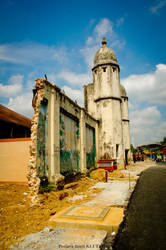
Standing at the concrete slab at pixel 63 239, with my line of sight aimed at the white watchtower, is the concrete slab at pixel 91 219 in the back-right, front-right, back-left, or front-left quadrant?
front-right

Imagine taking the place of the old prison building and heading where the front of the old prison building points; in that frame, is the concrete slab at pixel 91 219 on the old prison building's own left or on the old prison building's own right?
on the old prison building's own right

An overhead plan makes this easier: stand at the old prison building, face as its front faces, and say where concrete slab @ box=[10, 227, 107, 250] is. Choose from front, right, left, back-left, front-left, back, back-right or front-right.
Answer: right

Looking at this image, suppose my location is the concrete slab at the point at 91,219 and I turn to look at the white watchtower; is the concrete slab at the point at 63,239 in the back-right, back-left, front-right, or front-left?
back-left

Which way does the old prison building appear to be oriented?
to the viewer's right
